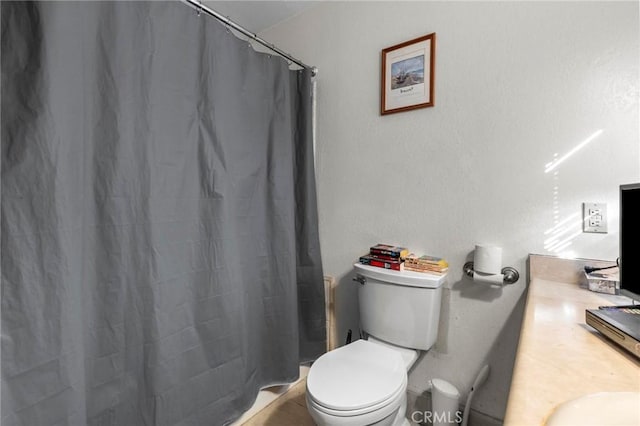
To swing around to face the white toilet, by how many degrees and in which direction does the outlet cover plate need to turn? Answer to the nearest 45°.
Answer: approximately 45° to its right

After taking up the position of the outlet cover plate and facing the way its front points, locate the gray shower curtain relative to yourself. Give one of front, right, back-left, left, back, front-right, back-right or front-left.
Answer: front-right

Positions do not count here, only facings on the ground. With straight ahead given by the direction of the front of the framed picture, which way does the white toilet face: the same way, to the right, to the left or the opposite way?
the same way

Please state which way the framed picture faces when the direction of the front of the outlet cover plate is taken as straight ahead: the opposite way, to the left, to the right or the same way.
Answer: the same way

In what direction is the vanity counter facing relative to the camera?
to the viewer's left

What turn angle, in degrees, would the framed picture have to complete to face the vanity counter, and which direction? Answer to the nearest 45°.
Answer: approximately 45° to its left

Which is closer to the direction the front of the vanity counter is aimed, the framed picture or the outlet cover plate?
the framed picture

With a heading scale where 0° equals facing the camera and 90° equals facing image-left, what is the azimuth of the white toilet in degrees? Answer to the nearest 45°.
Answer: approximately 45°

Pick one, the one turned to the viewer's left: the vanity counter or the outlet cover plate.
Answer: the vanity counter

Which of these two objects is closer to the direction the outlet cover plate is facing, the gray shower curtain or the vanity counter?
the vanity counter

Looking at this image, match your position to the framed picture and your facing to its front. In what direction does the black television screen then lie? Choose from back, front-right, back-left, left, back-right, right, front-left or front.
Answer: left

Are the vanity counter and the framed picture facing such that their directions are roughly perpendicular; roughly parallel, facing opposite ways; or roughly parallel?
roughly perpendicular

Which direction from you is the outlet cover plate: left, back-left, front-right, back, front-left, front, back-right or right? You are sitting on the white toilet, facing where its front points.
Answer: back-left

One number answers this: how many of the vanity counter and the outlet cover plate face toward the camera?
1

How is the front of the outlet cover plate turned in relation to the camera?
facing the viewer

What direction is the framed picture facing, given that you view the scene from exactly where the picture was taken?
facing the viewer and to the left of the viewer
